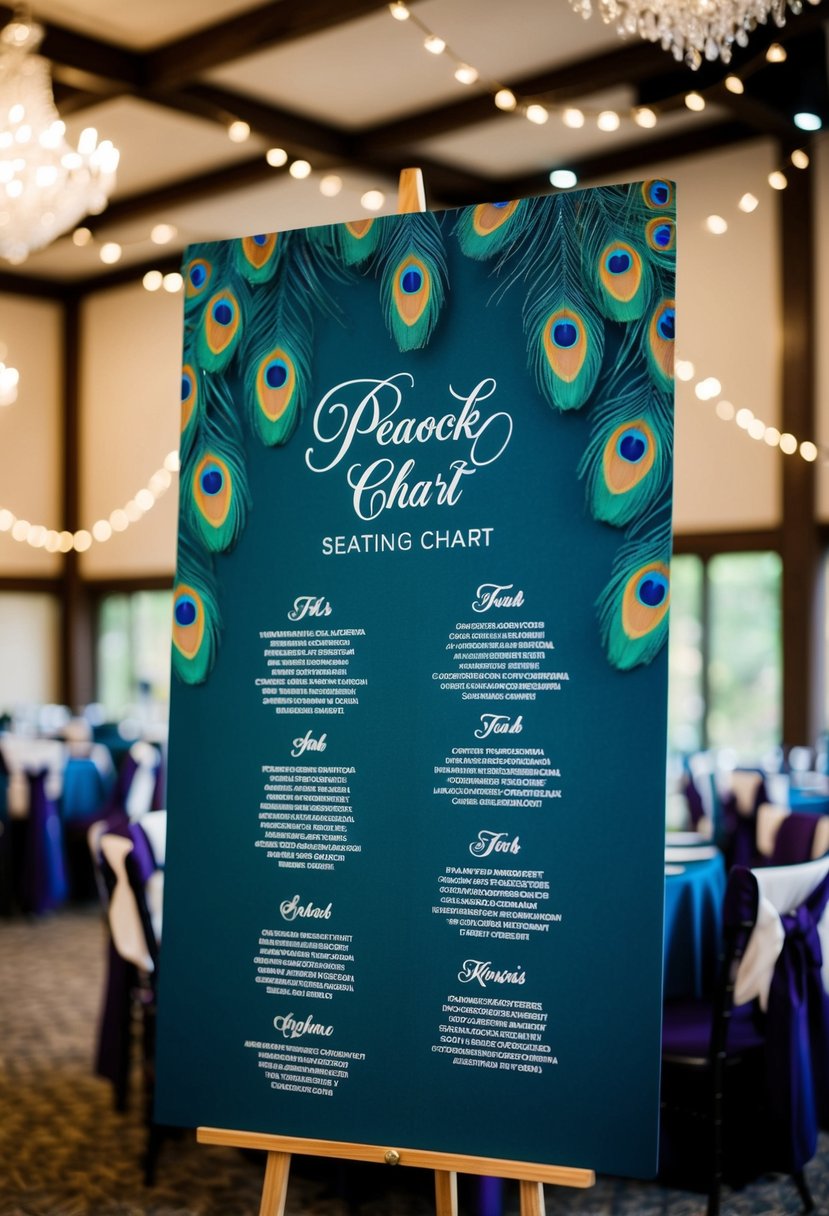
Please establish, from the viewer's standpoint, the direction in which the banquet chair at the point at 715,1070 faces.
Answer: facing away from the viewer and to the left of the viewer

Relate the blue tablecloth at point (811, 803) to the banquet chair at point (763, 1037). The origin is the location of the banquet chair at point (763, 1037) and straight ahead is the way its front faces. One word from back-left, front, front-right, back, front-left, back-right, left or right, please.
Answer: front-right

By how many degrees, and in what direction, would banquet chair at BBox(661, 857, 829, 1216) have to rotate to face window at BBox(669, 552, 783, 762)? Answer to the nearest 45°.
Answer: approximately 45° to its right

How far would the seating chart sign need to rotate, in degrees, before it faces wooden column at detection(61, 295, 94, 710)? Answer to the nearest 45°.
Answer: approximately 135° to its right

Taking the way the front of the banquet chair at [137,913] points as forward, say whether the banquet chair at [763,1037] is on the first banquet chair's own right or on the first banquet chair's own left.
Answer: on the first banquet chair's own right

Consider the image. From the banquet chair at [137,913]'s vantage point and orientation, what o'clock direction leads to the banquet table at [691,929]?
The banquet table is roughly at 2 o'clock from the banquet chair.
